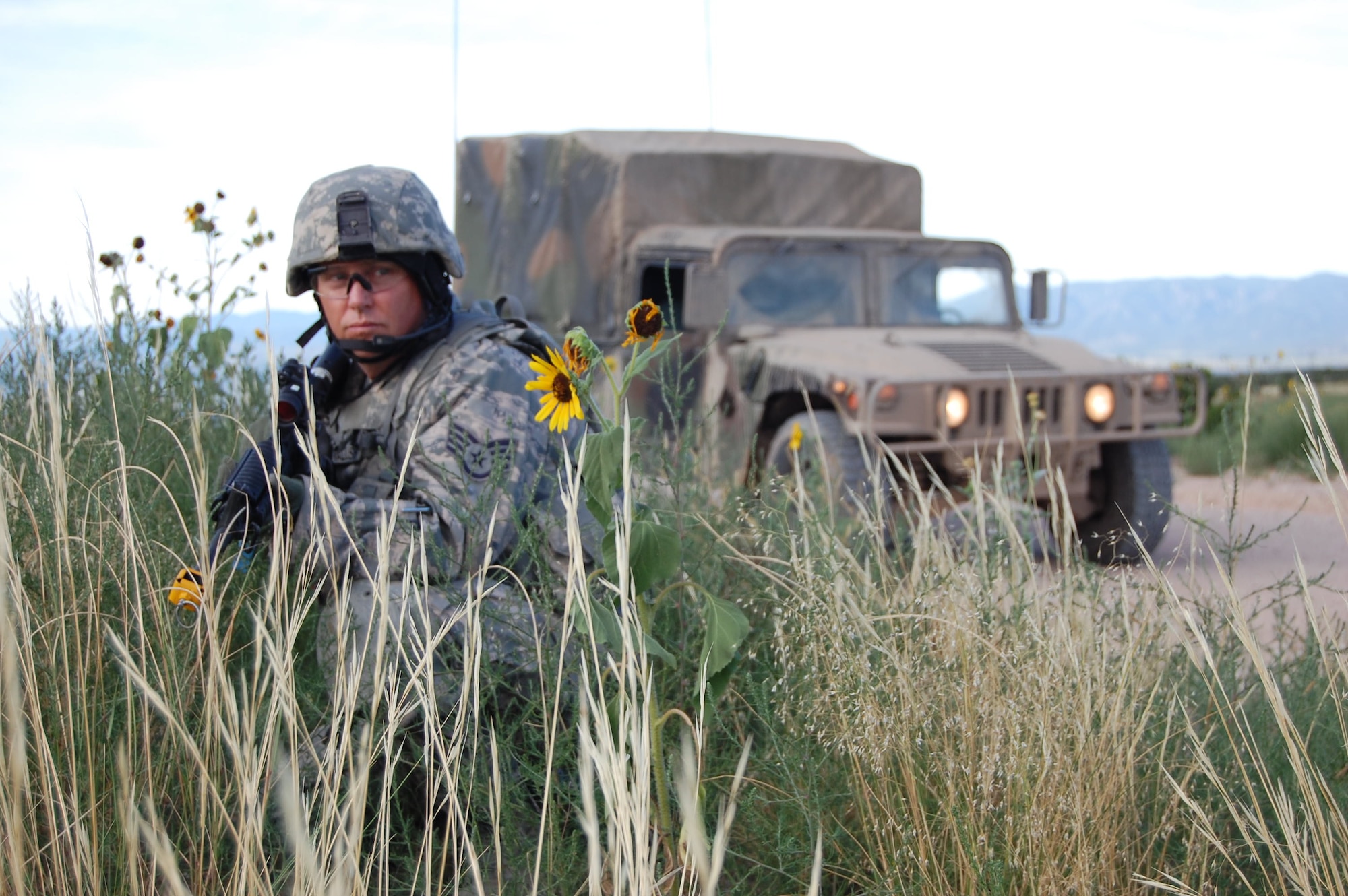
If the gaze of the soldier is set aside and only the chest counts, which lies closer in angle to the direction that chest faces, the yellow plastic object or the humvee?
the yellow plastic object

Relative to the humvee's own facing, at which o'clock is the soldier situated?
The soldier is roughly at 2 o'clock from the humvee.

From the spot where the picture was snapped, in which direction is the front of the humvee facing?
facing the viewer and to the right of the viewer

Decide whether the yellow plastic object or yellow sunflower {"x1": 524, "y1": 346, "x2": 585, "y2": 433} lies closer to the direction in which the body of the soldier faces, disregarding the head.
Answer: the yellow plastic object

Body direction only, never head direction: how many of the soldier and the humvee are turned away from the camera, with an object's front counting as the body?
0

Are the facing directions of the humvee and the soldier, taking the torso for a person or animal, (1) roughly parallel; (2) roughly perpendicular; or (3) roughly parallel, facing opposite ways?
roughly perpendicular

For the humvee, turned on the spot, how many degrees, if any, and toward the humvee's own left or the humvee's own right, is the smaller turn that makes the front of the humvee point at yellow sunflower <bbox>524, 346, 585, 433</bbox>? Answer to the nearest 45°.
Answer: approximately 45° to the humvee's own right

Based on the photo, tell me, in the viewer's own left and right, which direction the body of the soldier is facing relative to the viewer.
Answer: facing the viewer and to the left of the viewer

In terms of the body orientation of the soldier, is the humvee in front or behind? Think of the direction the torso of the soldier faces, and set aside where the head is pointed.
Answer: behind

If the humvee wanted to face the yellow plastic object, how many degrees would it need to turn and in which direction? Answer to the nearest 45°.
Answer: approximately 45° to its right
